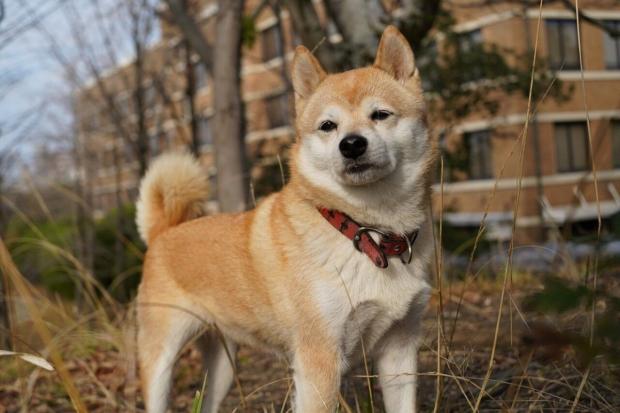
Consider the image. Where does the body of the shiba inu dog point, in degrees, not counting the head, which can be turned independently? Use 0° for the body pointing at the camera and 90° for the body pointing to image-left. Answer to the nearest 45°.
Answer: approximately 315°
